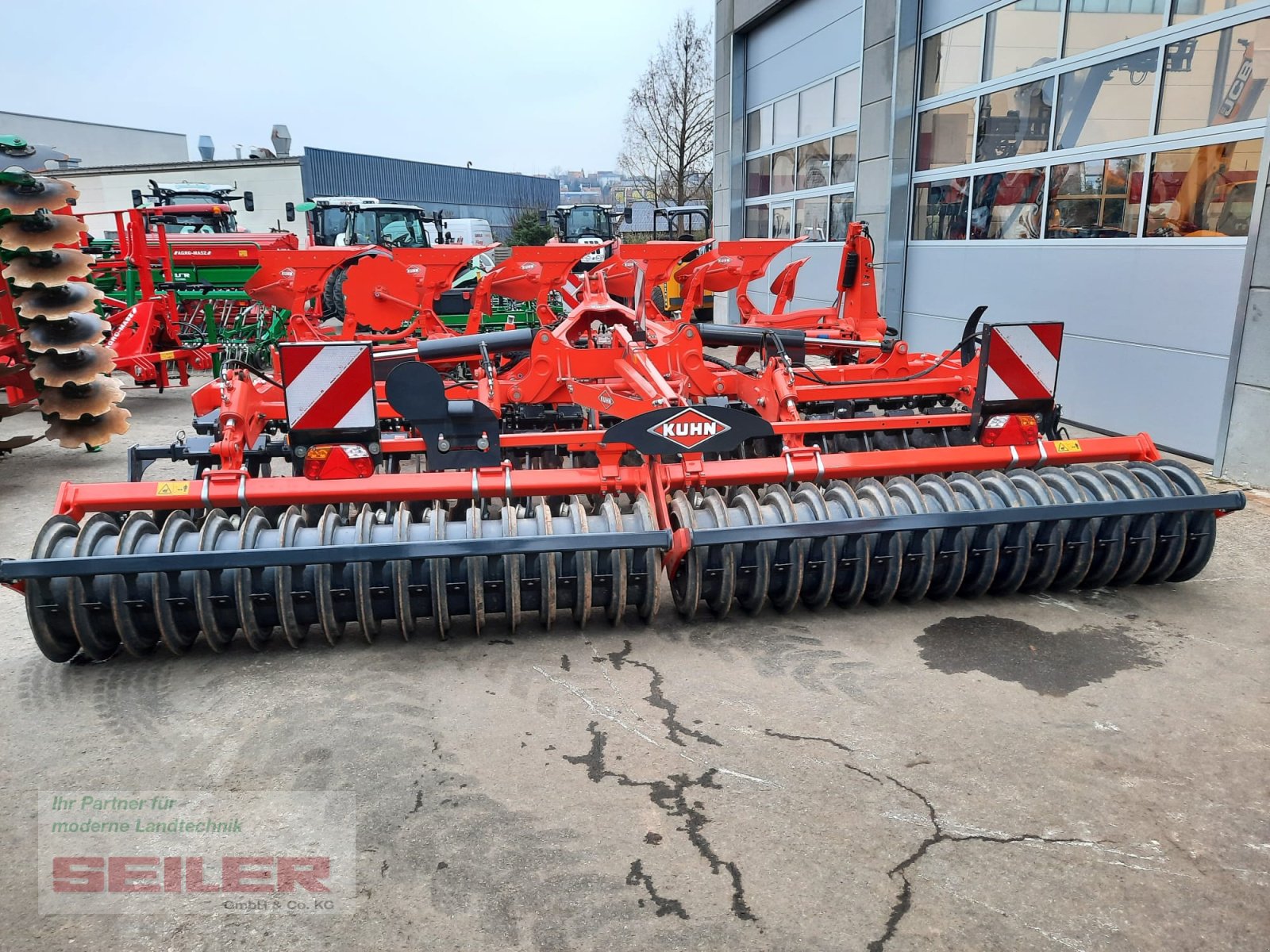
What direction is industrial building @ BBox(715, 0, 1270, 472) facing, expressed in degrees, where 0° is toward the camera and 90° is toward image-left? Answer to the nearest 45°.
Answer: approximately 45°

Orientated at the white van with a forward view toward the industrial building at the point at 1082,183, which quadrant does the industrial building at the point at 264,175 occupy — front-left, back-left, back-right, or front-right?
back-right

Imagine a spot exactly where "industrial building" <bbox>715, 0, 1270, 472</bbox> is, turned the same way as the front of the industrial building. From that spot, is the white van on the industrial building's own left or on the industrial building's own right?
on the industrial building's own right

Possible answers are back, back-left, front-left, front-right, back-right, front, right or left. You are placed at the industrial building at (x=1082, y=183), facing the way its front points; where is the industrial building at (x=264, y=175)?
right
